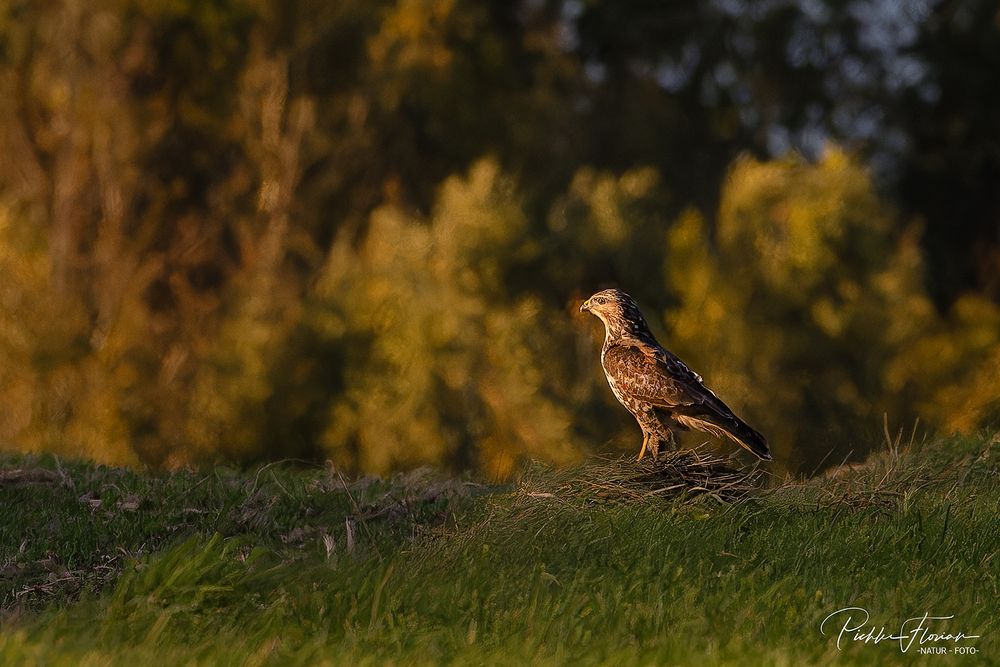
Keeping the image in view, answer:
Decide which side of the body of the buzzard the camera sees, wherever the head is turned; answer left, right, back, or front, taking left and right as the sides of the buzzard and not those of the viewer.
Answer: left
